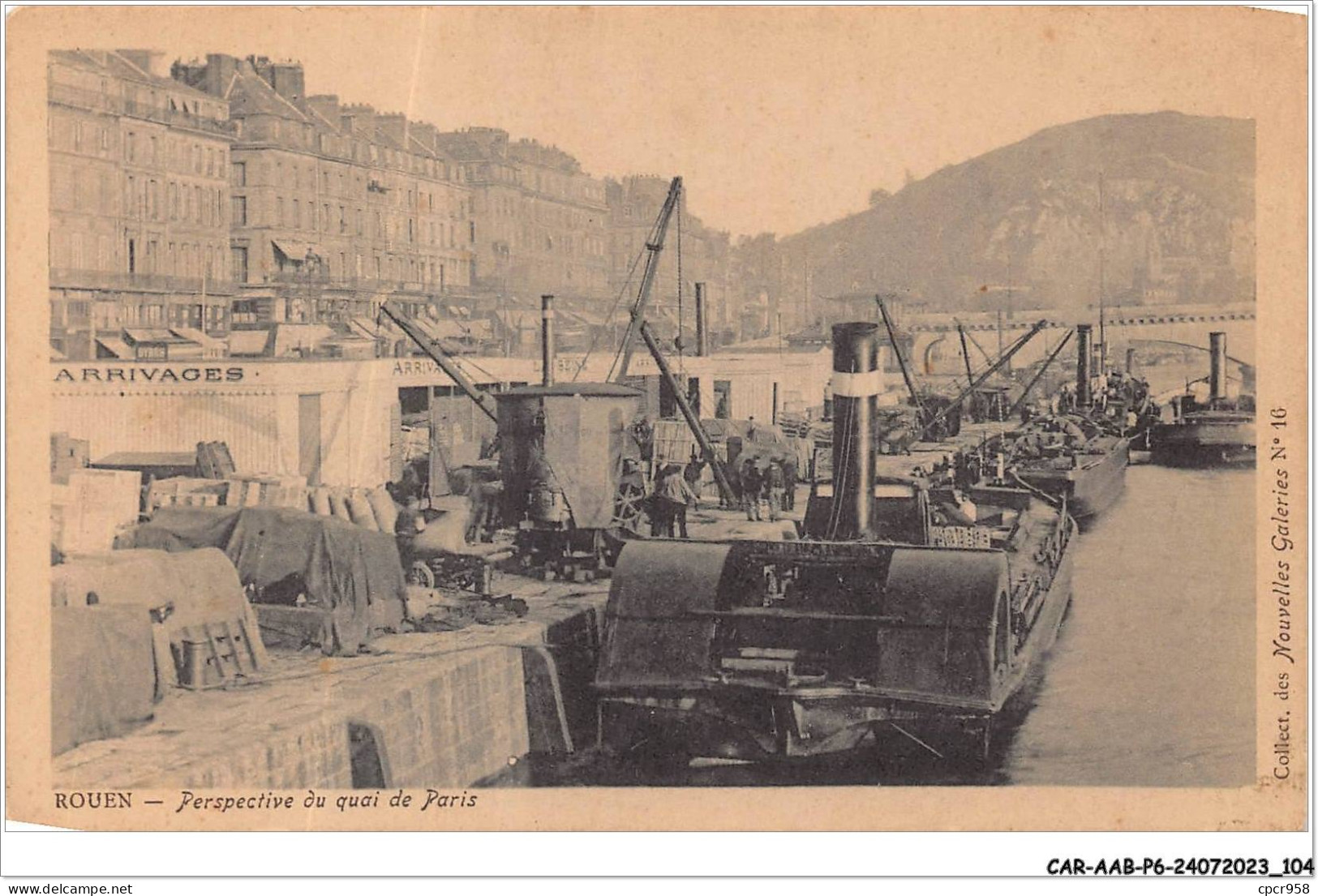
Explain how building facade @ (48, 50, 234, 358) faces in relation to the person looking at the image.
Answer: facing the viewer and to the right of the viewer

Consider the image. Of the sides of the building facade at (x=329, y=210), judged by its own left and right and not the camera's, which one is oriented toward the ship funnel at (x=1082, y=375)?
left

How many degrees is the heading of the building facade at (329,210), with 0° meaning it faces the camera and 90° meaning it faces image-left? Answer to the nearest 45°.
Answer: approximately 315°

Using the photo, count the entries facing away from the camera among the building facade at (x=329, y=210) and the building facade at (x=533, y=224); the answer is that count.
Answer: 0

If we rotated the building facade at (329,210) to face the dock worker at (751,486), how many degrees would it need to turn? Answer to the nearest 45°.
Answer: approximately 45° to its right

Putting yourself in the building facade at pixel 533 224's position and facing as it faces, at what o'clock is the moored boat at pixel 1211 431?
The moored boat is roughly at 10 o'clock from the building facade.

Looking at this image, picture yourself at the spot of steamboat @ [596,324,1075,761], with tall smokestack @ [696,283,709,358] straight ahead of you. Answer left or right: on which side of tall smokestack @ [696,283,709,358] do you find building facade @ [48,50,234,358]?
left

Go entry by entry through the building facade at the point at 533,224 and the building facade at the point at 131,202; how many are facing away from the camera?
0

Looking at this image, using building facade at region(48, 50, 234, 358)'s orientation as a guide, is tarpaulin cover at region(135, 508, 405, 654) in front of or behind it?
in front

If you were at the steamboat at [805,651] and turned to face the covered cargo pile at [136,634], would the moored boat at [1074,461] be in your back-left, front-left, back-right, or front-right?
back-right
